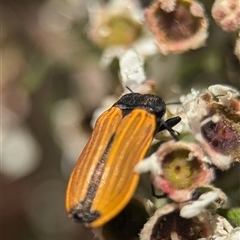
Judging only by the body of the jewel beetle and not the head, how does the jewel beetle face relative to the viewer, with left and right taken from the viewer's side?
facing away from the viewer and to the right of the viewer

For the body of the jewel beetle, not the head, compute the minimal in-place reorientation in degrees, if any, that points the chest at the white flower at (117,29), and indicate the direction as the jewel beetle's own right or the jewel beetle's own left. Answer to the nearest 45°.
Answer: approximately 45° to the jewel beetle's own left
